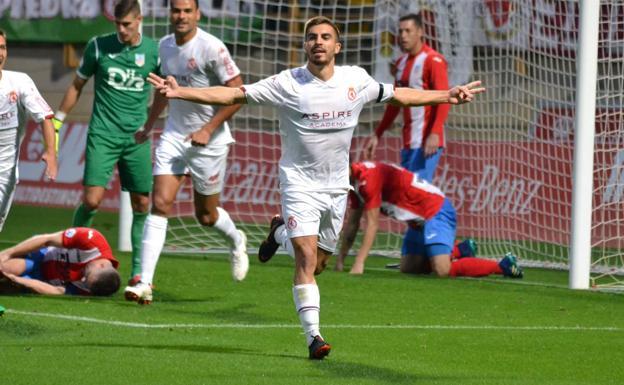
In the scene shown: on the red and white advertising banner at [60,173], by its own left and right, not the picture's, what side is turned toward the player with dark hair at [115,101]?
front

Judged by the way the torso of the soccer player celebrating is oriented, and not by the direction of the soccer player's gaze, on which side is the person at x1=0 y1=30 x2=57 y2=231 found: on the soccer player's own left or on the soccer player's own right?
on the soccer player's own right

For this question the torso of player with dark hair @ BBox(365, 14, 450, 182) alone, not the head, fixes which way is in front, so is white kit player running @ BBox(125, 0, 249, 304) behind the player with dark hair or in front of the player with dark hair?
in front

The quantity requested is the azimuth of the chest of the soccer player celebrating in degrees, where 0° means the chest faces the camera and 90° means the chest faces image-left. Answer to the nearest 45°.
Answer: approximately 0°

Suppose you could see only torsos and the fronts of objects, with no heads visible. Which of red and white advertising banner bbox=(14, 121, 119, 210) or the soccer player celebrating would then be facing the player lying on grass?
the red and white advertising banner
